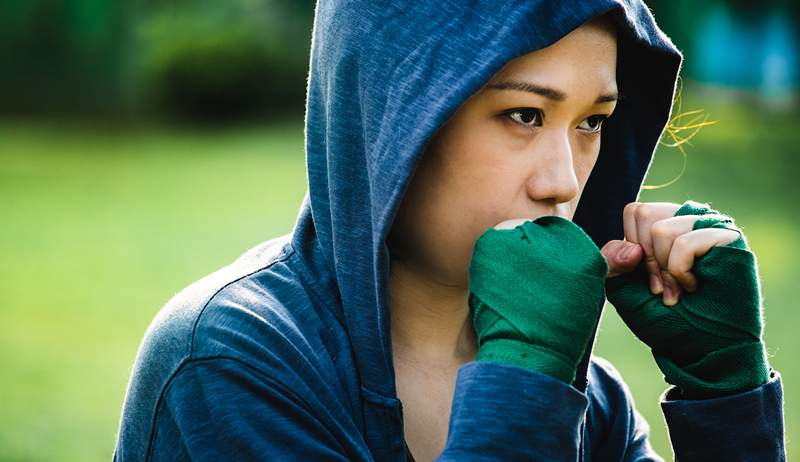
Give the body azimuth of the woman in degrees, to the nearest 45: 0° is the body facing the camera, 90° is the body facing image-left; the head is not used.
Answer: approximately 315°

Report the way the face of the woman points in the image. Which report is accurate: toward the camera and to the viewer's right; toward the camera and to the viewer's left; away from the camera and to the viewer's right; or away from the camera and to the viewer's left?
toward the camera and to the viewer's right
